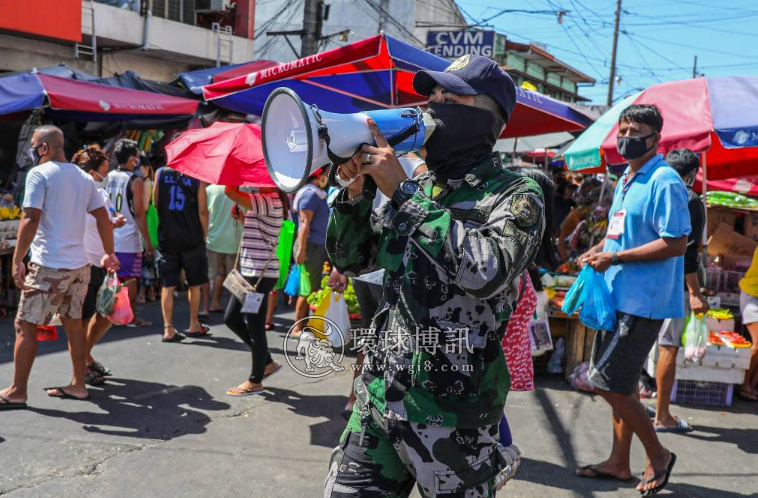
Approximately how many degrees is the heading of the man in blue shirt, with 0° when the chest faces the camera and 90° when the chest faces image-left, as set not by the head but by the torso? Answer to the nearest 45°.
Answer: approximately 45°

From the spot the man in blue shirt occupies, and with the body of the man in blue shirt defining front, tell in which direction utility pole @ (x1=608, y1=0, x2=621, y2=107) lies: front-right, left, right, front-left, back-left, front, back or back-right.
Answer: back-right

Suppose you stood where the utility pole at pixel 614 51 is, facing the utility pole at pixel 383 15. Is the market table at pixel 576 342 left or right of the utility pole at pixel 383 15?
left

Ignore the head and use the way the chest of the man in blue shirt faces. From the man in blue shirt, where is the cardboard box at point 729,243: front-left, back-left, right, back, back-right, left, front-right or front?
back-right

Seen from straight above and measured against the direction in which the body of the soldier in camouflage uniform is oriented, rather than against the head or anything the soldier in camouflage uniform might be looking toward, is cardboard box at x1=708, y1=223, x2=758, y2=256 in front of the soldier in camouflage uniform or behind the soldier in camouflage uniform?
behind

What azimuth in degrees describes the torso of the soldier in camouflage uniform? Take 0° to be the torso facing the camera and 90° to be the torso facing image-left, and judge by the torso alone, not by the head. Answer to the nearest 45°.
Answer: approximately 45°

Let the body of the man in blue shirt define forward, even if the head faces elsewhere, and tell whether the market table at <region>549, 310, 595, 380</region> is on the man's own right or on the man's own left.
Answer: on the man's own right

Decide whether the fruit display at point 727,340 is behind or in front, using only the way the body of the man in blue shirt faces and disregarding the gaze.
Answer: behind

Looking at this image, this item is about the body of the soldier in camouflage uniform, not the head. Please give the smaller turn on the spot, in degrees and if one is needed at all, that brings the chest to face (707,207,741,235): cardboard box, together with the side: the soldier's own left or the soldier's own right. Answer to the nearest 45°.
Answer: approximately 180°
